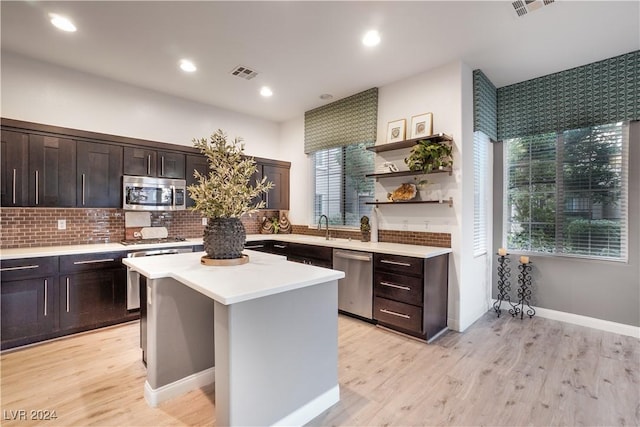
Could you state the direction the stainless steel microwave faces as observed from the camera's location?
facing the viewer

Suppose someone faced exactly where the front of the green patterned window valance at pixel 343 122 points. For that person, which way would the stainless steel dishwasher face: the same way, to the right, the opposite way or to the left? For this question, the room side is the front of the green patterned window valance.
the same way

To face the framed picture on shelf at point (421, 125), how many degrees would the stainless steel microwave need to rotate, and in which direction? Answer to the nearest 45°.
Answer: approximately 45° to its left

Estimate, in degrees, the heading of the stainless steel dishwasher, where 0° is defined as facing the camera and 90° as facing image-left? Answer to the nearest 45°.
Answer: approximately 45°

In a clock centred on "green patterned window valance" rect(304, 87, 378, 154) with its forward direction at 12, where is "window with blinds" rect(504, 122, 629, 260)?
The window with blinds is roughly at 8 o'clock from the green patterned window valance.

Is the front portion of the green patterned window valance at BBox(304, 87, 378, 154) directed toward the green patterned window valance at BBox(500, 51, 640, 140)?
no

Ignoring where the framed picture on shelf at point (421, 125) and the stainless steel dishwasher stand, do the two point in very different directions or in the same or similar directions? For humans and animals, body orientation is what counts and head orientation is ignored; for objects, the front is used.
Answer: same or similar directions

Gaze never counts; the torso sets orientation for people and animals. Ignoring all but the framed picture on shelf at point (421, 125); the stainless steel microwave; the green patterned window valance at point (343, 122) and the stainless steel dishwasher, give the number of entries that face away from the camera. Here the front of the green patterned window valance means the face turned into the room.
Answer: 0

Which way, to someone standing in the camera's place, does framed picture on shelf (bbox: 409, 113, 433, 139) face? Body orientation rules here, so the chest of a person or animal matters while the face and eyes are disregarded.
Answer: facing the viewer and to the left of the viewer

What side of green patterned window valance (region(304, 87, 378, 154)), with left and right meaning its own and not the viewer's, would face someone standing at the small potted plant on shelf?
left

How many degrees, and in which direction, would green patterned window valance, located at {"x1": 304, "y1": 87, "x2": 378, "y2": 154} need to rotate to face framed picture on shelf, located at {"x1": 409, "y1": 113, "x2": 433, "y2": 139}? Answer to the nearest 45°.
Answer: approximately 90° to its left

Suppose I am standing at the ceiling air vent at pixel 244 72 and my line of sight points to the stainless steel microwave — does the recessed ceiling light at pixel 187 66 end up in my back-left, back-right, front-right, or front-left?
front-left

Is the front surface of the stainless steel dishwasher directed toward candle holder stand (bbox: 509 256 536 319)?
no

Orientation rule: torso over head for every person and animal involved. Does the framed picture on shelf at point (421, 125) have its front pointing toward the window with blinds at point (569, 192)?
no
